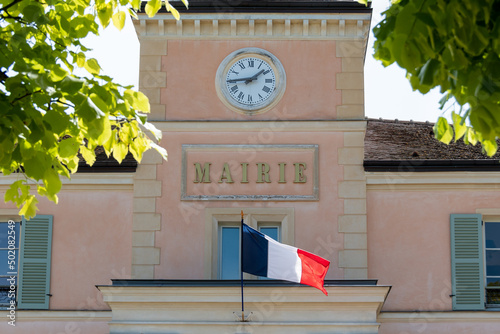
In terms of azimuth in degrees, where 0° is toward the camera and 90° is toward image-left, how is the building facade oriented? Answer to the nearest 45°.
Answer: approximately 0°
